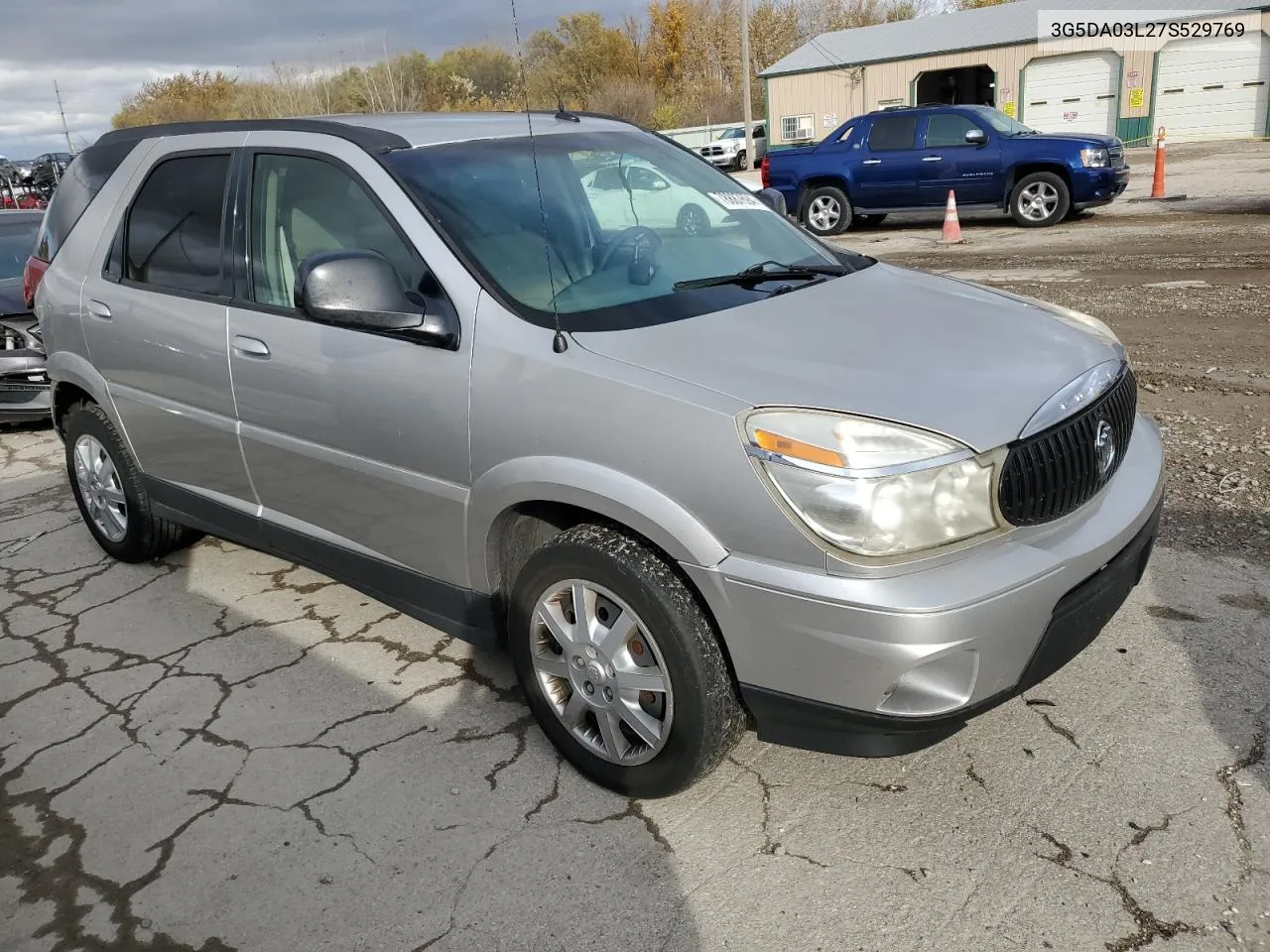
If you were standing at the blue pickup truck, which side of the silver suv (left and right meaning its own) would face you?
left

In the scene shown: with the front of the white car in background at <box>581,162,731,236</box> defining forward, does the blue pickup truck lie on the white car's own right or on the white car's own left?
on the white car's own left

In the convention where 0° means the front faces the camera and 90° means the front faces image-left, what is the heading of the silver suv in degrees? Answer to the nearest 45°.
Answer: approximately 315°

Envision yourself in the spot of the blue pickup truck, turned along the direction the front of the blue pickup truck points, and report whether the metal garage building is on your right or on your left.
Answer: on your left

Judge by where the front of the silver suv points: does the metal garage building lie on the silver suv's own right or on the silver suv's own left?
on the silver suv's own left

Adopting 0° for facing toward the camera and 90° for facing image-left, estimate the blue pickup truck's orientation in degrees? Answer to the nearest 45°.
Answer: approximately 270°

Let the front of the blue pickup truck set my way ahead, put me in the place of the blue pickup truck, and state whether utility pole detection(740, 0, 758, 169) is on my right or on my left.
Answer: on my left

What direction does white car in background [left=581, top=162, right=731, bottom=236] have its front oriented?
to the viewer's right

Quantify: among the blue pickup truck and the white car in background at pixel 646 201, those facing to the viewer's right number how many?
2
